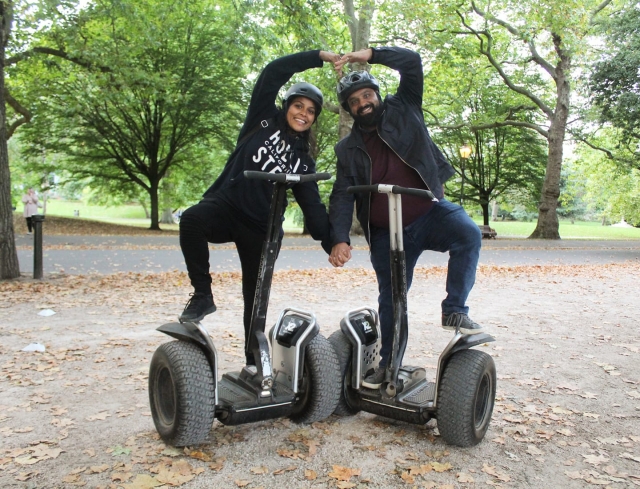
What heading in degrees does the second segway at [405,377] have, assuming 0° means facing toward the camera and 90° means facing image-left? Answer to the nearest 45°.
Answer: approximately 45°

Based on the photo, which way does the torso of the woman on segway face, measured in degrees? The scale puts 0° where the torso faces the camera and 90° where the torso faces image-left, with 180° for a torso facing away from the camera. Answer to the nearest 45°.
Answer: approximately 0°

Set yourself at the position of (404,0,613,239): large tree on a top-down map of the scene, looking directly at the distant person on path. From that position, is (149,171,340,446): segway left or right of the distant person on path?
left

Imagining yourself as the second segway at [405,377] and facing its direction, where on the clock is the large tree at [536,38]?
The large tree is roughly at 5 o'clock from the second segway.

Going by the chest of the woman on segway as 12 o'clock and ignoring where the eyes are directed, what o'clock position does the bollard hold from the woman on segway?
The bollard is roughly at 5 o'clock from the woman on segway.

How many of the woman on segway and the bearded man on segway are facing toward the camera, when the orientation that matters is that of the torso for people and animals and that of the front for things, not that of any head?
2

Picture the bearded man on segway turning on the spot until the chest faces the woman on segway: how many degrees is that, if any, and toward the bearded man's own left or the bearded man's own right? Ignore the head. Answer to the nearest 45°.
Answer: approximately 90° to the bearded man's own right
